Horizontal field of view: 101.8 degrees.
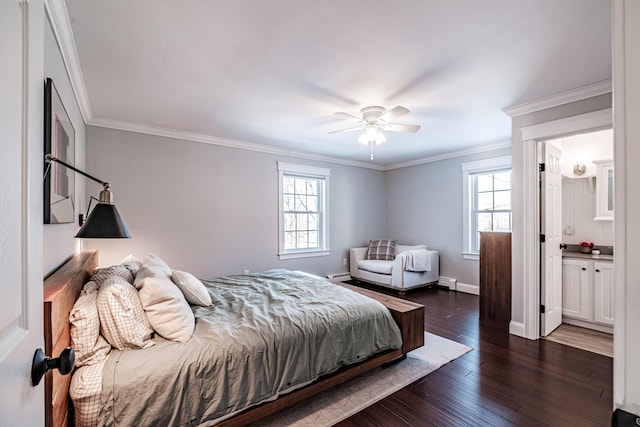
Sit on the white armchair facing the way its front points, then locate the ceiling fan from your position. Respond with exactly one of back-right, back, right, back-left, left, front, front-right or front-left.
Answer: front-left

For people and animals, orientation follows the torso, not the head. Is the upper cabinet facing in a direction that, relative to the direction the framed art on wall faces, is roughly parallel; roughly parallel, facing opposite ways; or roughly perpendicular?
roughly parallel, facing opposite ways

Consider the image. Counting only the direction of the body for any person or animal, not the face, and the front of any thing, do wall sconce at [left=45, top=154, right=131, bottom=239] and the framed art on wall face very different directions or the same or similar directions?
same or similar directions

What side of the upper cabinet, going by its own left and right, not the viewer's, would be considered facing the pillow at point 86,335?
front

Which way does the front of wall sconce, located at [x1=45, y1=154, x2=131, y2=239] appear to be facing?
to the viewer's right

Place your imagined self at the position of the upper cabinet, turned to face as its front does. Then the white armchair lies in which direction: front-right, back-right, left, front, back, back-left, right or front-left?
right

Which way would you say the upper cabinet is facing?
toward the camera

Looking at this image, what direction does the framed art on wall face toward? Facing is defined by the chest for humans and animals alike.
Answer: to the viewer's right

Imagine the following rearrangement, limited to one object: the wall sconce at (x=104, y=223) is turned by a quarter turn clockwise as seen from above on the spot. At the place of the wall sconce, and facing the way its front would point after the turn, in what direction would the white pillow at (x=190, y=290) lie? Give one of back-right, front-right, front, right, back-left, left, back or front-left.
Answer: back-left

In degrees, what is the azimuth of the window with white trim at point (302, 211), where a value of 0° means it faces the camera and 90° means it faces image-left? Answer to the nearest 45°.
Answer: approximately 315°

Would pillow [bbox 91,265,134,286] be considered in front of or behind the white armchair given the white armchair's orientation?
in front

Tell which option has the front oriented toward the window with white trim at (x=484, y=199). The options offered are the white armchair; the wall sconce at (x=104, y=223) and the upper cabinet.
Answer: the wall sconce

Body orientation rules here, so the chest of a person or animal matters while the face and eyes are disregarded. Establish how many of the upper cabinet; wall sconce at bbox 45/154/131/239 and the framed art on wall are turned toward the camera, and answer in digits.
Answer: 1
